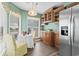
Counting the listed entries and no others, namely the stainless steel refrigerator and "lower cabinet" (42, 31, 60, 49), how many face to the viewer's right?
0

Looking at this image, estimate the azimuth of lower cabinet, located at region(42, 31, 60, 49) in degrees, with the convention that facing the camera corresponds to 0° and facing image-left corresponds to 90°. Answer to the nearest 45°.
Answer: approximately 45°

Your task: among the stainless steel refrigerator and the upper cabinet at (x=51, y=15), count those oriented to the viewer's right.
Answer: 0

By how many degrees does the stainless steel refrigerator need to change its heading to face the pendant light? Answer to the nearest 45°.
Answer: approximately 45° to its right

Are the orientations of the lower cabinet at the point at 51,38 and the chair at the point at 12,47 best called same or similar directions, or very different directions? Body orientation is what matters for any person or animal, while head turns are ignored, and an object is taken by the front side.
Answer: very different directions

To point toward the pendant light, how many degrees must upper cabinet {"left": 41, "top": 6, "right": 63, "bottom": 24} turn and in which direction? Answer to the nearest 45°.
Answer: approximately 45° to its right

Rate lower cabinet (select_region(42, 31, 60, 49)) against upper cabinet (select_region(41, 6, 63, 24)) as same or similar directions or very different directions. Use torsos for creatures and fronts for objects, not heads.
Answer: same or similar directions

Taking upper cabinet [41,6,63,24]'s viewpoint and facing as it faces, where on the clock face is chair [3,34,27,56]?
The chair is roughly at 1 o'clock from the upper cabinet.

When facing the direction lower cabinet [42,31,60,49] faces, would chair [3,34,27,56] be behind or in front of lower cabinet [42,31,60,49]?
in front

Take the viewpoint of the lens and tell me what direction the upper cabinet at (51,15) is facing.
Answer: facing the viewer and to the left of the viewer
